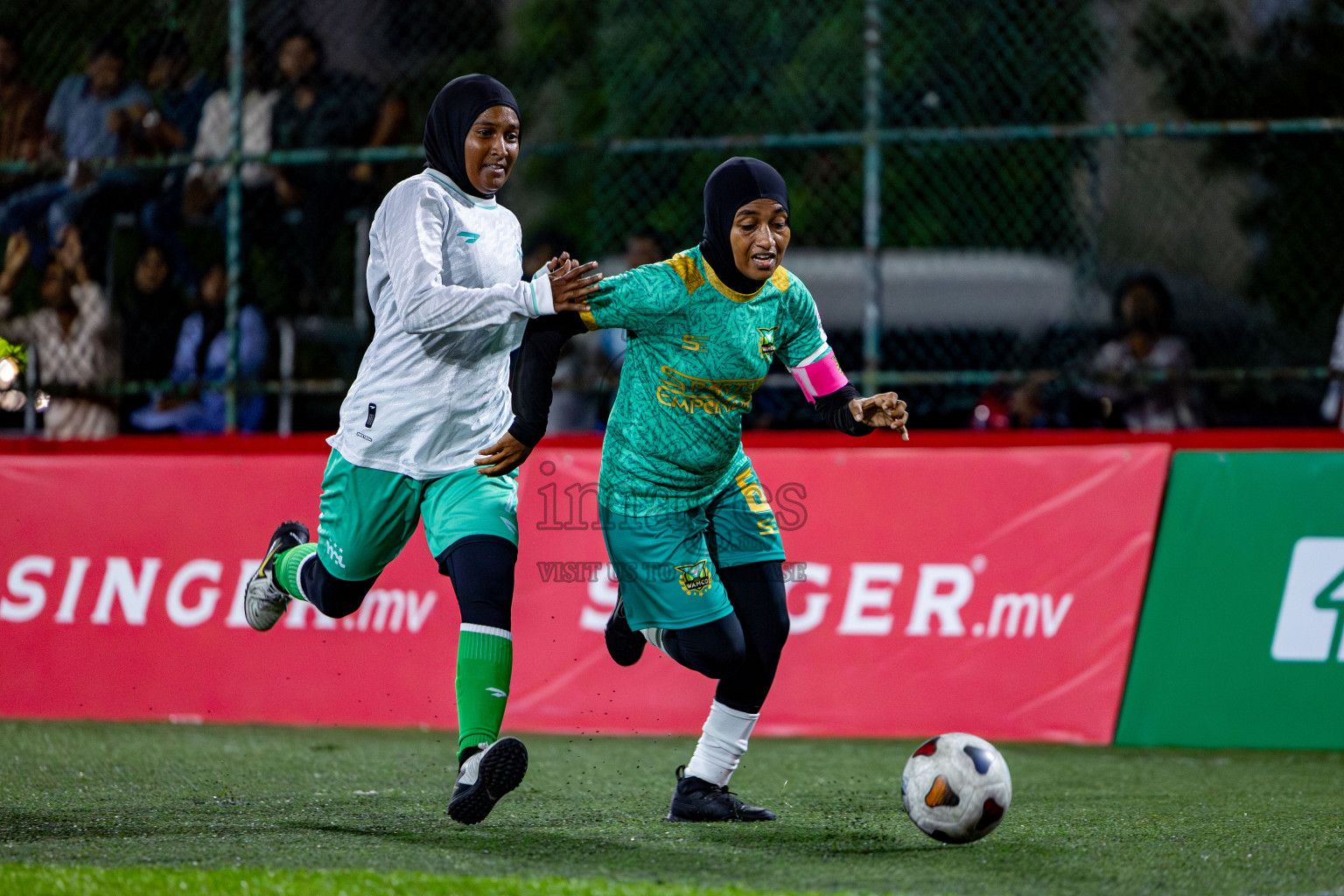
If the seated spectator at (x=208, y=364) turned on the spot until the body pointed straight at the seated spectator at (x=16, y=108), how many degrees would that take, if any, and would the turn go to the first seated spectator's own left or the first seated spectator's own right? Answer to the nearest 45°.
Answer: approximately 90° to the first seated spectator's own right

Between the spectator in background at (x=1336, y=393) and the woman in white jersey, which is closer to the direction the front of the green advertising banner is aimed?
the woman in white jersey

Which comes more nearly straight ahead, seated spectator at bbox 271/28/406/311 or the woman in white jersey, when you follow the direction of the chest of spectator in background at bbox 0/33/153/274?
the woman in white jersey

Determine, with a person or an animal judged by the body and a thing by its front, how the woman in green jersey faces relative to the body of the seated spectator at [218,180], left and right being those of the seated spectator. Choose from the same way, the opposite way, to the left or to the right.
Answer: to the left

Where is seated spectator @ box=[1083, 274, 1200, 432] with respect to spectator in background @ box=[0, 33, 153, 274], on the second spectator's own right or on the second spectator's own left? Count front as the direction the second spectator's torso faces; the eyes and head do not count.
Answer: on the second spectator's own left

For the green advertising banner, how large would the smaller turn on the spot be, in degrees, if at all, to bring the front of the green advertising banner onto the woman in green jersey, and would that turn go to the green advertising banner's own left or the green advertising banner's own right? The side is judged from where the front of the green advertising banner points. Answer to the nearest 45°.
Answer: approximately 45° to the green advertising banner's own right

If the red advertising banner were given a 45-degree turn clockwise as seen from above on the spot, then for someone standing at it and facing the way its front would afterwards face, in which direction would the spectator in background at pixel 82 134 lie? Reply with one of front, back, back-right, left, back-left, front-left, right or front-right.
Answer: right

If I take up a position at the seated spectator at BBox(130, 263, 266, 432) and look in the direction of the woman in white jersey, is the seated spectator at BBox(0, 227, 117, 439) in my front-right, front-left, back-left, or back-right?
back-right

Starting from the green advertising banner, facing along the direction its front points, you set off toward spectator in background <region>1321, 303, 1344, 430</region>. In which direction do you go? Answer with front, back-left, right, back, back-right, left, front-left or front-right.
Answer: back
